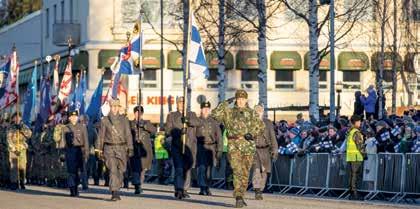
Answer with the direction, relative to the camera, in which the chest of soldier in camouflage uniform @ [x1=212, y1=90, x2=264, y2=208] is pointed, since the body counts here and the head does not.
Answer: toward the camera

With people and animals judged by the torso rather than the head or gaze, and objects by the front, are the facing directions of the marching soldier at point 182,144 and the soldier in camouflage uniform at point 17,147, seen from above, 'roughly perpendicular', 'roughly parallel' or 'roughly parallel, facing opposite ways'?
roughly parallel

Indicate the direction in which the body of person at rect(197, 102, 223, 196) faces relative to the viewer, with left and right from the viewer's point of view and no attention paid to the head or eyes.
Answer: facing the viewer

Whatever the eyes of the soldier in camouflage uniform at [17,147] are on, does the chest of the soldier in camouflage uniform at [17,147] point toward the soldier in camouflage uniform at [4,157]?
no

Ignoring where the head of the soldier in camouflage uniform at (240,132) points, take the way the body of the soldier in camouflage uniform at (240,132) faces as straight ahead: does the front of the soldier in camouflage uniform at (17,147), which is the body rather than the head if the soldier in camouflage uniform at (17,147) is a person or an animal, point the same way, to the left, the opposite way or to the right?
the same way

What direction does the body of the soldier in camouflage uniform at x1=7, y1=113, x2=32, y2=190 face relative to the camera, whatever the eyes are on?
toward the camera

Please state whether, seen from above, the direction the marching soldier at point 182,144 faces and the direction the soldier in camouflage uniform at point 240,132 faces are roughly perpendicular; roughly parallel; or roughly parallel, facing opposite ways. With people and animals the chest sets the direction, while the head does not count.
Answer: roughly parallel

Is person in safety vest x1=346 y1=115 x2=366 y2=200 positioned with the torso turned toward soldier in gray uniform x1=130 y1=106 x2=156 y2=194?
no

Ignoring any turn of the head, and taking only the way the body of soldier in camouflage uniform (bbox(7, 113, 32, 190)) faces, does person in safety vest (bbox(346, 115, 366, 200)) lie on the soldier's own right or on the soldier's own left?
on the soldier's own left

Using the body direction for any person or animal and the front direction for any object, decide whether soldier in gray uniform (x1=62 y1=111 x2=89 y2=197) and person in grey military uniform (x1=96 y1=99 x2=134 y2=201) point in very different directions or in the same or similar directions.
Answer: same or similar directions

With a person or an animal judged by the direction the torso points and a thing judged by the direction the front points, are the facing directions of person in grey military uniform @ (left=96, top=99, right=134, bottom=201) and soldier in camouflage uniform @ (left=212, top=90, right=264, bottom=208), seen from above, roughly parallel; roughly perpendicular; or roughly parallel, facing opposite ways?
roughly parallel

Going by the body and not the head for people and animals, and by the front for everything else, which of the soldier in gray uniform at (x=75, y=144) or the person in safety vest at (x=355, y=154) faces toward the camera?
the soldier in gray uniform
